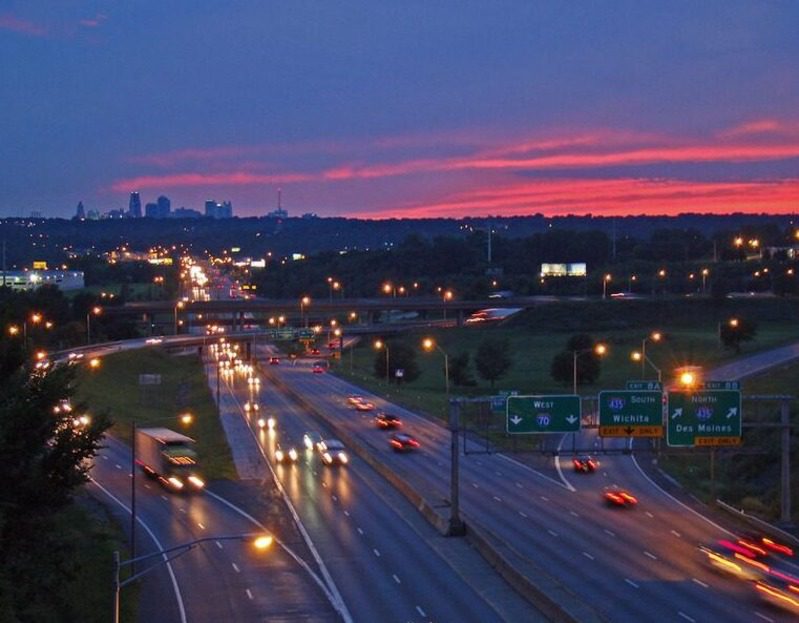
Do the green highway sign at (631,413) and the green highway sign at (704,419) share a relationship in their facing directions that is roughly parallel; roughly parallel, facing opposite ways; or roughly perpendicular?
roughly parallel

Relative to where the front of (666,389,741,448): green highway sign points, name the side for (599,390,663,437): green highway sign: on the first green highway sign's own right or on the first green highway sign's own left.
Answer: on the first green highway sign's own right

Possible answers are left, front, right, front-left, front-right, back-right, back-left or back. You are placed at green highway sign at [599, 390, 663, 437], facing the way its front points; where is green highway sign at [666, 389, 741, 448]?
left

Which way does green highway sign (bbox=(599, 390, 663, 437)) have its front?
toward the camera

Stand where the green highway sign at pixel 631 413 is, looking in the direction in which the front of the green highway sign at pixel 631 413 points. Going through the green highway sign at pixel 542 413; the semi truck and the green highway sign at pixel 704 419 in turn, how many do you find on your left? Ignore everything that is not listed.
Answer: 1

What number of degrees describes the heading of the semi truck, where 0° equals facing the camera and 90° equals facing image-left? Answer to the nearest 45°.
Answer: approximately 315°

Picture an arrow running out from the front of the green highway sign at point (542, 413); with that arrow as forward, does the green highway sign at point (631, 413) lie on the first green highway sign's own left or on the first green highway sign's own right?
on the first green highway sign's own left

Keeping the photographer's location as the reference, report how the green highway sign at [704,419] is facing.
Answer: facing the viewer

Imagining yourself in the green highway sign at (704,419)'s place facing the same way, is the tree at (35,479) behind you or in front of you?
in front

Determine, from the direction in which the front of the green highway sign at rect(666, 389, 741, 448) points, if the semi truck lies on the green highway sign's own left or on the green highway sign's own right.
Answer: on the green highway sign's own right

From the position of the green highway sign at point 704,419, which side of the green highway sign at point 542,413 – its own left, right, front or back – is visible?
left

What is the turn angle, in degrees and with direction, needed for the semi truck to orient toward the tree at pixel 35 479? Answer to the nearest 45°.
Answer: approximately 45° to its right

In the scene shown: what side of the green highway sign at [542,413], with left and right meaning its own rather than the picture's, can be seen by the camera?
front

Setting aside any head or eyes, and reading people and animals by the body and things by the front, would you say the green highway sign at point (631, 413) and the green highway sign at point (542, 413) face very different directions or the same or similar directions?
same or similar directions

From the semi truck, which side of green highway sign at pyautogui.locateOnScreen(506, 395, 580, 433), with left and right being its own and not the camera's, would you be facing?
right

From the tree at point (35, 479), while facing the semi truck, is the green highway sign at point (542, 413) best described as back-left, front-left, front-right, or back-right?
front-right
